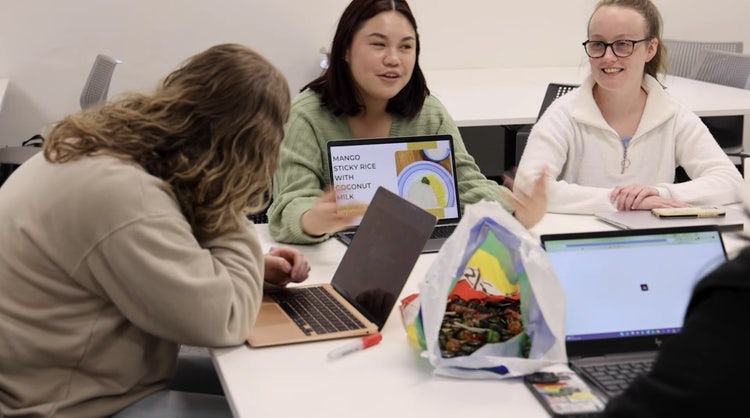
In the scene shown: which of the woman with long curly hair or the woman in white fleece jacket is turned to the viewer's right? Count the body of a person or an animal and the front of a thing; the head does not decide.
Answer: the woman with long curly hair

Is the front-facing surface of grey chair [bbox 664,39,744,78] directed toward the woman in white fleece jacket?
yes

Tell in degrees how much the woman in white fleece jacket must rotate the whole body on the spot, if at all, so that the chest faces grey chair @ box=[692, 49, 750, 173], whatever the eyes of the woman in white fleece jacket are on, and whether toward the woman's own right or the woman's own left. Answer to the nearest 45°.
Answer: approximately 180°

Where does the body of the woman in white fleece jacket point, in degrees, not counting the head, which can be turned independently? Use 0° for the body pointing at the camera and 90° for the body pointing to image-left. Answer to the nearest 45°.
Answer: approximately 0°

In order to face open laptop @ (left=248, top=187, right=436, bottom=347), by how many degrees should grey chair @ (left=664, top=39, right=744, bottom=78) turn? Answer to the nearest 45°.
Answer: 0° — it already faces it

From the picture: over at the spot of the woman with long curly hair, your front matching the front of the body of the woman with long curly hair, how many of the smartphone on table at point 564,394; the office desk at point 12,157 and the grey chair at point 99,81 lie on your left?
2

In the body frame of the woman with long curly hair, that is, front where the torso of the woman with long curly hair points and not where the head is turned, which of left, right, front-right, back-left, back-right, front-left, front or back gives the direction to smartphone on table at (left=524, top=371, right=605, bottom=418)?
front-right

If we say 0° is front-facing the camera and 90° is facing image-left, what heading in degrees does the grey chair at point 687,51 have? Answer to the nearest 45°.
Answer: approximately 0°

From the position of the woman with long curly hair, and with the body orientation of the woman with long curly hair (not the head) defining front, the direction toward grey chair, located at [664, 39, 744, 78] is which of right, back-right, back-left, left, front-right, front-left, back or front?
front-left

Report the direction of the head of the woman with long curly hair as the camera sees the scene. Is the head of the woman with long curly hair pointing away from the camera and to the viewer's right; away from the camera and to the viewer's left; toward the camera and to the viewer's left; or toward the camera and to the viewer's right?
away from the camera and to the viewer's right

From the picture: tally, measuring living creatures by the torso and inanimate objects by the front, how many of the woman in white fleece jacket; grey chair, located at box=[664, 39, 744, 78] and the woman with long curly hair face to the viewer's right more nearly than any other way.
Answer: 1

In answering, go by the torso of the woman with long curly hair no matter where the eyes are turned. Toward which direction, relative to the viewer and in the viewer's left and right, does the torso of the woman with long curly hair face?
facing to the right of the viewer

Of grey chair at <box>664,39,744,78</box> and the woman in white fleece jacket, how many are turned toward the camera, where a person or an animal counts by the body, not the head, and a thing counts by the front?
2

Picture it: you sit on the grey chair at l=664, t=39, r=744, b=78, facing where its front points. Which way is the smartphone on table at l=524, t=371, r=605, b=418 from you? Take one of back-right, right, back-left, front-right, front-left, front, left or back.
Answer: front

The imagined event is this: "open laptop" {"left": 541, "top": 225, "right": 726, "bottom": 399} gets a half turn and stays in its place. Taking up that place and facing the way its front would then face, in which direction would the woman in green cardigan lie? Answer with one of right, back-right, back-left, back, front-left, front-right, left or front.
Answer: front

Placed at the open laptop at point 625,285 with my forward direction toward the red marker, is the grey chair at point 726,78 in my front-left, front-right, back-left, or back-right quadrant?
back-right
